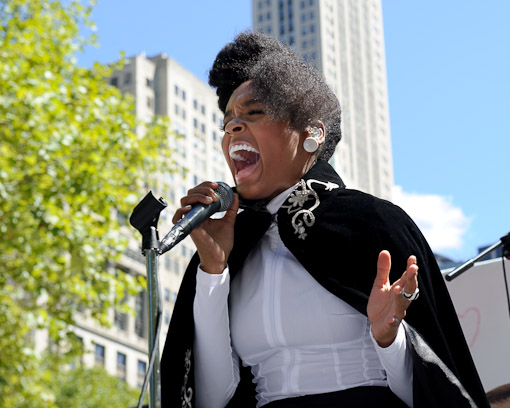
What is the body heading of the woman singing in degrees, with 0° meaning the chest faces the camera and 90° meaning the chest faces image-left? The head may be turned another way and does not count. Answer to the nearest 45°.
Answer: approximately 45°

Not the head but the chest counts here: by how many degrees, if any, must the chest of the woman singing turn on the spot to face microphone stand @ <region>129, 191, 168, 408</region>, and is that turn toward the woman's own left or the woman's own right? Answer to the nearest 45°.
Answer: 0° — they already face it

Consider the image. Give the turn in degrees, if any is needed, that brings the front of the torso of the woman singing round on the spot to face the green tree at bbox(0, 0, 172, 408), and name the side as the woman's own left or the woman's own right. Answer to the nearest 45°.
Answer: approximately 90° to the woman's own right

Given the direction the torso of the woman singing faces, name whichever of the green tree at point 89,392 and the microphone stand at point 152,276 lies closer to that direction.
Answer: the microphone stand

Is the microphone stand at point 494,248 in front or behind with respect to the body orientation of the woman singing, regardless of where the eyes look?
behind

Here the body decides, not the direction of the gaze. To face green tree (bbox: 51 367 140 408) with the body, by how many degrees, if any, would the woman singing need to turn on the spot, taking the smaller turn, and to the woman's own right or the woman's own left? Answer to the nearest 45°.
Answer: approximately 135° to the woman's own right
